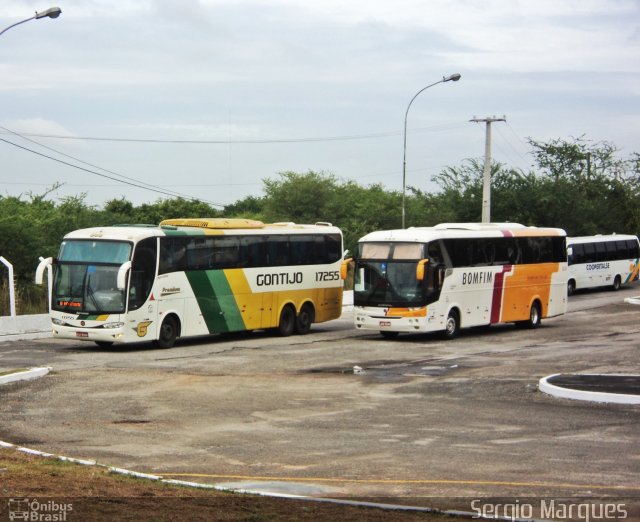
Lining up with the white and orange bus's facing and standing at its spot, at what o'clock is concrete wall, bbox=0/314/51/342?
The concrete wall is roughly at 1 o'clock from the white and orange bus.

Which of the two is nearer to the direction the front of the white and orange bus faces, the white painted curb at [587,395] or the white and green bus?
the white and green bus

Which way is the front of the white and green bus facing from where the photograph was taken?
facing the viewer and to the left of the viewer

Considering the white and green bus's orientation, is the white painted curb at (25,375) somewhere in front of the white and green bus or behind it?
in front

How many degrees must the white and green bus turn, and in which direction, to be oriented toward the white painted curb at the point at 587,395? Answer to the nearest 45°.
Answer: approximately 90° to its left

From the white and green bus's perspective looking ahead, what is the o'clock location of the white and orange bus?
The white and orange bus is roughly at 7 o'clock from the white and green bus.

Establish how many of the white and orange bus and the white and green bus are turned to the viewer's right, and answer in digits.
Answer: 0

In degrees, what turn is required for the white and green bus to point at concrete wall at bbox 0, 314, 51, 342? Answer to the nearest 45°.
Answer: approximately 45° to its right
